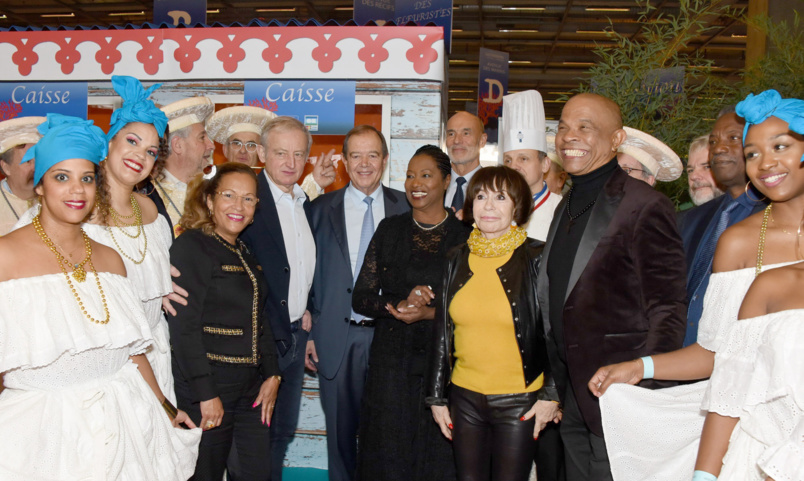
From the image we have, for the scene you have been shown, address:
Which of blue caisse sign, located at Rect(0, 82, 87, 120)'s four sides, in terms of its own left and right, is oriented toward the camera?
front

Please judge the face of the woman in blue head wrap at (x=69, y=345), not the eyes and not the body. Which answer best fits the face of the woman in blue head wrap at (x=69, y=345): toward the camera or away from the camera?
toward the camera

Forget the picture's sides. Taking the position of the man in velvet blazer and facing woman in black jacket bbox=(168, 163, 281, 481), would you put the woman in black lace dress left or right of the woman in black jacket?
right

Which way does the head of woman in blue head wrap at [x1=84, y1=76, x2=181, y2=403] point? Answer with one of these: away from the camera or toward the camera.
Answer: toward the camera

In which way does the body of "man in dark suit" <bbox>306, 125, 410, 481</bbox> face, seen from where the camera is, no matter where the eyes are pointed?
toward the camera

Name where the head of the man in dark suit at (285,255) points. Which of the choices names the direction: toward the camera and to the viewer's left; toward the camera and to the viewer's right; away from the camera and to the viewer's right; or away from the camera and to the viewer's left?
toward the camera and to the viewer's right

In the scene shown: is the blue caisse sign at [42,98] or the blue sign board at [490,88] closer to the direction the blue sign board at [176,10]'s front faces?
the blue caisse sign

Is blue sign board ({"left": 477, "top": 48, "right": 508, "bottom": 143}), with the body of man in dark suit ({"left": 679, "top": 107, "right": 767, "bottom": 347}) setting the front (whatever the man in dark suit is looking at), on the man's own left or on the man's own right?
on the man's own right

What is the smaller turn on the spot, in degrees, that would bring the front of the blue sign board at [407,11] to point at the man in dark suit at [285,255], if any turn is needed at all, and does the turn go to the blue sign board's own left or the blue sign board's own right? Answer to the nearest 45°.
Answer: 0° — it already faces them

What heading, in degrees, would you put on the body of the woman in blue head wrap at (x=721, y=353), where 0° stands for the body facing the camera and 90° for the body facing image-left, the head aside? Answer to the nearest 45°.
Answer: approximately 45°

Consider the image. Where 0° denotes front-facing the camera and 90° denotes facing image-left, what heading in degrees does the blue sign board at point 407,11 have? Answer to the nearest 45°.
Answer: approximately 0°

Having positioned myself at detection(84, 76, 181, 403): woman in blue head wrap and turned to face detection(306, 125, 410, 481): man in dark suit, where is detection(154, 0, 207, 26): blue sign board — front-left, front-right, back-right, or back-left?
front-left

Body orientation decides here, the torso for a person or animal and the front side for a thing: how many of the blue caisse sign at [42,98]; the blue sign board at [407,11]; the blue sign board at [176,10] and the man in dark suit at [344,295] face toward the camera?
4

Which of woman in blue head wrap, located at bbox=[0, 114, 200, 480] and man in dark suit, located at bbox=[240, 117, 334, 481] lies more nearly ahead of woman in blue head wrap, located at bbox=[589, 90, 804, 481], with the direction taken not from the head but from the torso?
the woman in blue head wrap
